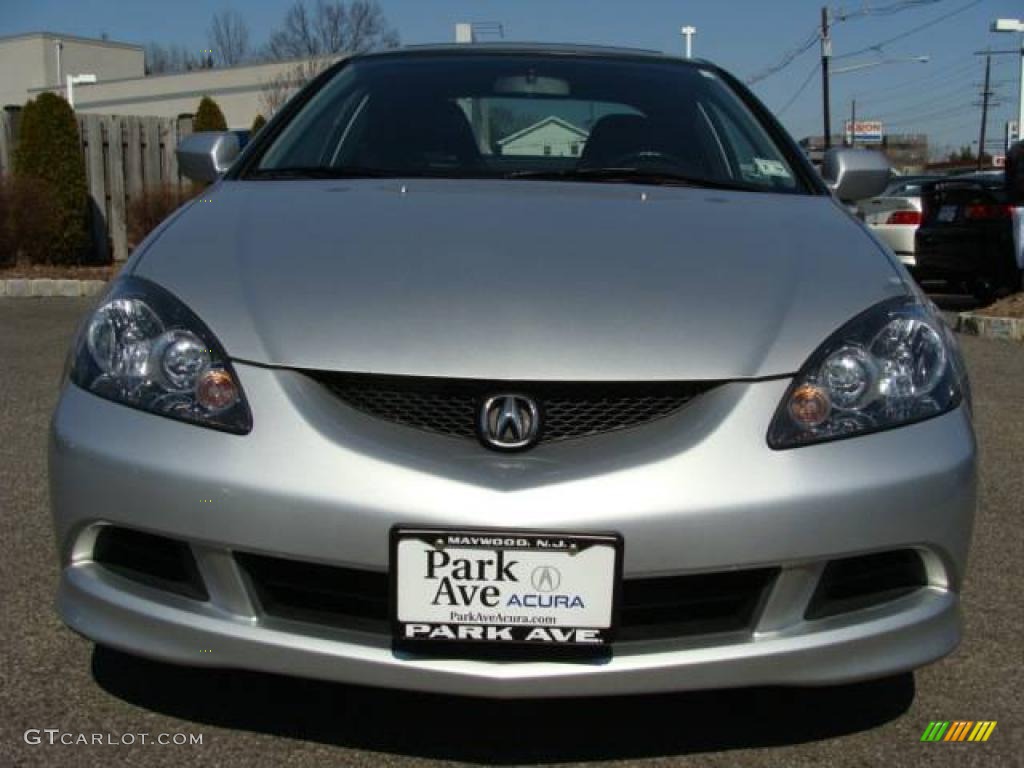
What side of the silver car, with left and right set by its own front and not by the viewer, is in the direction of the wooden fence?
back

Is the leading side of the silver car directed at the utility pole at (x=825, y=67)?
no

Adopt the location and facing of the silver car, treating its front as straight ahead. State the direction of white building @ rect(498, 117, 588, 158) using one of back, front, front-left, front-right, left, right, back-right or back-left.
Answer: back

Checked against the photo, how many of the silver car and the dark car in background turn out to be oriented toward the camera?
1

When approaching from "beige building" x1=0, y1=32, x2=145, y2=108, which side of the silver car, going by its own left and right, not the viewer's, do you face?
back

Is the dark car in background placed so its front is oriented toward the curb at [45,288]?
no

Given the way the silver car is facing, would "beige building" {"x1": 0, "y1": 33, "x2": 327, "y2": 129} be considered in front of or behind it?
behind

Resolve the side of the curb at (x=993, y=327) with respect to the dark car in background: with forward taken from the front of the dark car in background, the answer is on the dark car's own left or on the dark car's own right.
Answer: on the dark car's own right

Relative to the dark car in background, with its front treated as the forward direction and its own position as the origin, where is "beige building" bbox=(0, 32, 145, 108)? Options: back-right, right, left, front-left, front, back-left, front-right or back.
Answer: left

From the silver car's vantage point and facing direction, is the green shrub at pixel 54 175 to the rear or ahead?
to the rear

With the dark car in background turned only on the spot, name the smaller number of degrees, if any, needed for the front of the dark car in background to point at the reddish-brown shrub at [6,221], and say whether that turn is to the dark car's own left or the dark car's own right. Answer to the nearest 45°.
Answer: approximately 135° to the dark car's own left

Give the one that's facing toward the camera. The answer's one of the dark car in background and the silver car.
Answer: the silver car

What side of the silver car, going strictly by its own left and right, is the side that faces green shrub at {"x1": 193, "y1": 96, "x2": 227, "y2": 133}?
back

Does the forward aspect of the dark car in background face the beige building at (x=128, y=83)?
no

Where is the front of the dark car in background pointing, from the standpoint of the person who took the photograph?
facing away from the viewer and to the right of the viewer

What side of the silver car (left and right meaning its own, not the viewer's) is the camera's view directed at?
front
